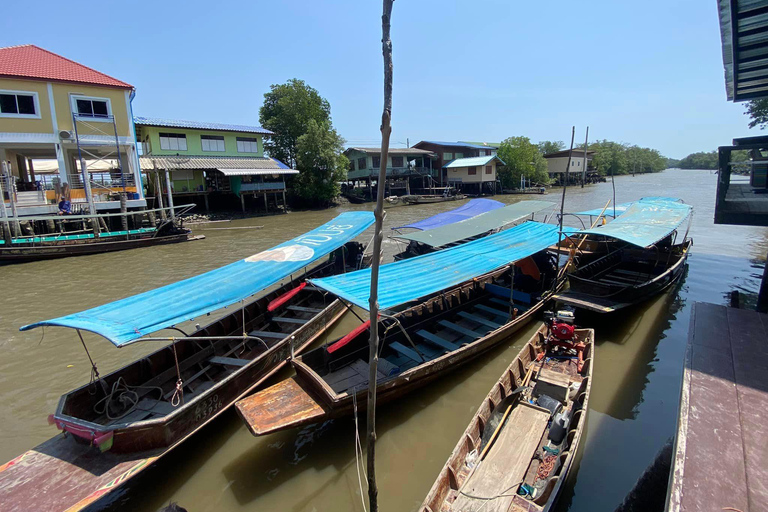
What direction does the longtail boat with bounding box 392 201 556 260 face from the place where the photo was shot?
facing the viewer and to the left of the viewer

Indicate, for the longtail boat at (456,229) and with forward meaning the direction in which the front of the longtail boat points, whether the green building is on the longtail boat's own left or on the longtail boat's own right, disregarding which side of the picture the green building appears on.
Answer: on the longtail boat's own right

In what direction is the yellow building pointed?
toward the camera

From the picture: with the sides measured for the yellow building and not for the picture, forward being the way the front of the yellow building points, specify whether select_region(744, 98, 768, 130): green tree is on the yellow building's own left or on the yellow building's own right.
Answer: on the yellow building's own left

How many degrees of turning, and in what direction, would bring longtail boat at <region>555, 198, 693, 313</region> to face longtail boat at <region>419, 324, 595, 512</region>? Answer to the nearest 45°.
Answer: approximately 45° to its left

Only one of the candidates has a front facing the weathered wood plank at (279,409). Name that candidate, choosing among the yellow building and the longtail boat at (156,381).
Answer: the yellow building

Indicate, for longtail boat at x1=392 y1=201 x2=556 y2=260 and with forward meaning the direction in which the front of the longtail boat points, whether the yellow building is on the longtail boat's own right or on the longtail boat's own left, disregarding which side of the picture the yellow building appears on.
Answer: on the longtail boat's own right

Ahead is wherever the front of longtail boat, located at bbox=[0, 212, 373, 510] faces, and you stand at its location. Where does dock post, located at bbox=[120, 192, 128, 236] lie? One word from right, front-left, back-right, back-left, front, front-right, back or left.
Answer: back-right

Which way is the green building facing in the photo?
toward the camera

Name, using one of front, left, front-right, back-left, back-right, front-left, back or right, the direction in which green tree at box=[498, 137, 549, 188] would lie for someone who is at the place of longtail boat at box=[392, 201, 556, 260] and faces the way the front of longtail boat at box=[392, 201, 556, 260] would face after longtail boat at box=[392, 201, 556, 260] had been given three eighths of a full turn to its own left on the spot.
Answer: left

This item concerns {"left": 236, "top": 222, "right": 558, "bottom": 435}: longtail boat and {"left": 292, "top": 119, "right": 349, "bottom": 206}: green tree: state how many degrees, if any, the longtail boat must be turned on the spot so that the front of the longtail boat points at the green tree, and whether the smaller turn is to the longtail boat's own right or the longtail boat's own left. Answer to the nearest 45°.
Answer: approximately 135° to the longtail boat's own right

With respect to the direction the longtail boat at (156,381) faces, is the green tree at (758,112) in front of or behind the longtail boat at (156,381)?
behind

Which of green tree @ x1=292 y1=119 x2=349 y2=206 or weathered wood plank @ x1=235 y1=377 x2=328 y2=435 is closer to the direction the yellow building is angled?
the weathered wood plank

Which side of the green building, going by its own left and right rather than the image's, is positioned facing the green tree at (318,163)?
left

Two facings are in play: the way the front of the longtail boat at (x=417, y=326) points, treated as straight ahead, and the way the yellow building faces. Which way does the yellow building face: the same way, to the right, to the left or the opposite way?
to the left

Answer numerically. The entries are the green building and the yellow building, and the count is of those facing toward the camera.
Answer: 2

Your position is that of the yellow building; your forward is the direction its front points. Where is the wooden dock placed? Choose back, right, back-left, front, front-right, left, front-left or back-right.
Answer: front

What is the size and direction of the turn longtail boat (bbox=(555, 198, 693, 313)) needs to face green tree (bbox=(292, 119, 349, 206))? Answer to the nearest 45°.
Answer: approximately 90° to its right

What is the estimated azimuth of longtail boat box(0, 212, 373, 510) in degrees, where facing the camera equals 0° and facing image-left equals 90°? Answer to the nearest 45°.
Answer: approximately 45°

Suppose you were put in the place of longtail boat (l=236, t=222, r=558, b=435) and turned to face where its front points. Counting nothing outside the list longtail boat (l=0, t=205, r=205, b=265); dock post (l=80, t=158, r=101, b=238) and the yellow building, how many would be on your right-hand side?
3
